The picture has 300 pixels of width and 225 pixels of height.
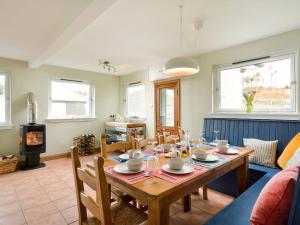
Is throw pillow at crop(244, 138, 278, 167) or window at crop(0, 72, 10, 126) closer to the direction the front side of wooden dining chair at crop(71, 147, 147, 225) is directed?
the throw pillow

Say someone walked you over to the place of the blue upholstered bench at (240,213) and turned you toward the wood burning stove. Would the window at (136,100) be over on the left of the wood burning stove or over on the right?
right

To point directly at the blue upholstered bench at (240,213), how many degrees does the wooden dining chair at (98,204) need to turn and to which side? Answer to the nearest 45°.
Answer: approximately 45° to its right

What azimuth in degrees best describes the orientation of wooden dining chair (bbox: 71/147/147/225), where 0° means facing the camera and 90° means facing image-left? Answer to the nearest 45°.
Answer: approximately 225°

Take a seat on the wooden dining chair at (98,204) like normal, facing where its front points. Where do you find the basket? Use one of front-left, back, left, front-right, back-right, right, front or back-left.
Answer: left

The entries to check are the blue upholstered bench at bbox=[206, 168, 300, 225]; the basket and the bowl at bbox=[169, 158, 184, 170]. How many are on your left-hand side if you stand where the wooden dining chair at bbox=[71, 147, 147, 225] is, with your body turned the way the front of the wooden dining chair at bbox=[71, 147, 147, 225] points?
1

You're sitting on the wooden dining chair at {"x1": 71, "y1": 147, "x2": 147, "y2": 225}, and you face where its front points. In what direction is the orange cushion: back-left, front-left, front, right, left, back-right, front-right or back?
front-right
